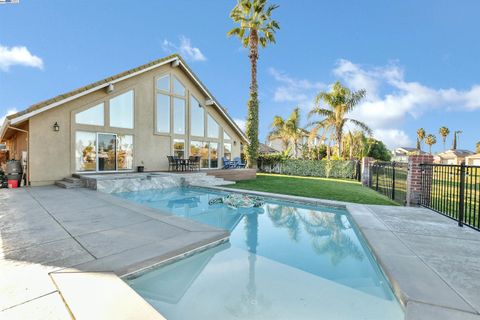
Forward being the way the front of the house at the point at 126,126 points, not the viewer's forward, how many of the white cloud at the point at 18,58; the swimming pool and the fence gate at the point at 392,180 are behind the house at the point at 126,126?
1

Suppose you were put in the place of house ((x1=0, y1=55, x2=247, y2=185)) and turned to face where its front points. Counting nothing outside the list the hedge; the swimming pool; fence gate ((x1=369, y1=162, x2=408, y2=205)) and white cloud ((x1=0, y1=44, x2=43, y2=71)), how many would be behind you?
1

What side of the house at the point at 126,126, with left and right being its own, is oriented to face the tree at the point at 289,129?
left

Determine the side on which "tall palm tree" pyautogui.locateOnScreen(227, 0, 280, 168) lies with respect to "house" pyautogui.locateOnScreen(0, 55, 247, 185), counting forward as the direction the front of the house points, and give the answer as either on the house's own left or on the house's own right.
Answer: on the house's own left

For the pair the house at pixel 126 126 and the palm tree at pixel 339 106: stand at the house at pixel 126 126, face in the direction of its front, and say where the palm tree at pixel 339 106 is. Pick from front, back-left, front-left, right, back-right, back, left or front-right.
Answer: front-left

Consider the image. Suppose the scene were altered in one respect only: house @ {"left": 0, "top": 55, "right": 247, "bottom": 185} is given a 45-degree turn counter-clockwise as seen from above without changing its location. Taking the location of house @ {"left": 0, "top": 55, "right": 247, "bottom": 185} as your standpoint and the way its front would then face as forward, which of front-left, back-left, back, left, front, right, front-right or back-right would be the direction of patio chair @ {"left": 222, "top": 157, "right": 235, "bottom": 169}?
front

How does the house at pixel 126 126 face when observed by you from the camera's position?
facing the viewer and to the right of the viewer

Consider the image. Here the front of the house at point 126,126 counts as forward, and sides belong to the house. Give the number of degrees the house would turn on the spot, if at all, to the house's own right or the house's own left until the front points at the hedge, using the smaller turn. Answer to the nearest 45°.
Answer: approximately 45° to the house's own left

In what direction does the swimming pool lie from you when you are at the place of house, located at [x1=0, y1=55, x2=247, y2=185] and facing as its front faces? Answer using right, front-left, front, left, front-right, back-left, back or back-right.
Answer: front-right

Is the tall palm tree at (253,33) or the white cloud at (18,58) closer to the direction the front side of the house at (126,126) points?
the tall palm tree

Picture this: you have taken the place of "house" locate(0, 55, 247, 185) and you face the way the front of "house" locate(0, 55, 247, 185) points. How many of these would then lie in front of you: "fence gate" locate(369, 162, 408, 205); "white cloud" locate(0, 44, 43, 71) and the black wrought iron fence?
2

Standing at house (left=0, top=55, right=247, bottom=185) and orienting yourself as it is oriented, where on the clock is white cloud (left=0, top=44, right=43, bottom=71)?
The white cloud is roughly at 6 o'clock from the house.
